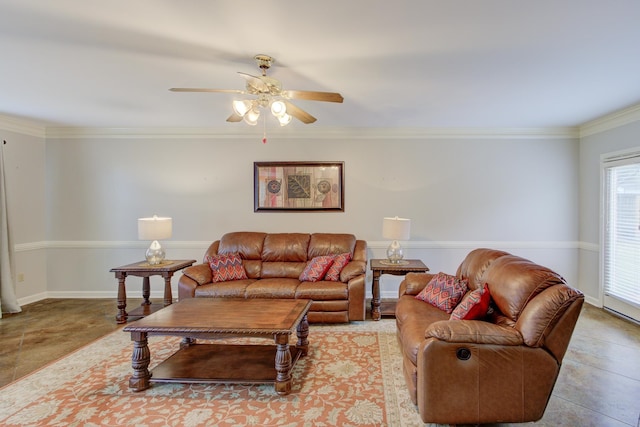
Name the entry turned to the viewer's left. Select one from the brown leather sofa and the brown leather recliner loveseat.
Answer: the brown leather recliner loveseat

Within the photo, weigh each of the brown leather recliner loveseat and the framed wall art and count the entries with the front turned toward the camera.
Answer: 1

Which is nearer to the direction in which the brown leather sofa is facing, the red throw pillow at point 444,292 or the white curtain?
the red throw pillow

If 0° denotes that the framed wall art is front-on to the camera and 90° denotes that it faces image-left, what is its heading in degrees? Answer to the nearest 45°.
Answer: approximately 0°

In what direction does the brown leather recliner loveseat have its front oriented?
to the viewer's left

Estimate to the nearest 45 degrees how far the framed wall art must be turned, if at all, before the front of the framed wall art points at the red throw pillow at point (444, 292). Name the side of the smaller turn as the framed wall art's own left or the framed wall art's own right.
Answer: approximately 45° to the framed wall art's own left

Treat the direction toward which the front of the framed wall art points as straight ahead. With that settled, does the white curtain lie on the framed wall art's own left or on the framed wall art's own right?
on the framed wall art's own right

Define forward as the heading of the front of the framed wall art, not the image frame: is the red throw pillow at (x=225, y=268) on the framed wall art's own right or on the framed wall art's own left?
on the framed wall art's own right

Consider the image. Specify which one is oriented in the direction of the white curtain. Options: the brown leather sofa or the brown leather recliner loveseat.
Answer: the brown leather recliner loveseat

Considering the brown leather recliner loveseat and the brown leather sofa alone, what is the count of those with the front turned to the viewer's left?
1

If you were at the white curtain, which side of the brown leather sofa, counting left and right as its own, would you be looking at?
right

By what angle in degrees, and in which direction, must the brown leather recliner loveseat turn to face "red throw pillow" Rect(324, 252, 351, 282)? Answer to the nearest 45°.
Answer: approximately 45° to its right
